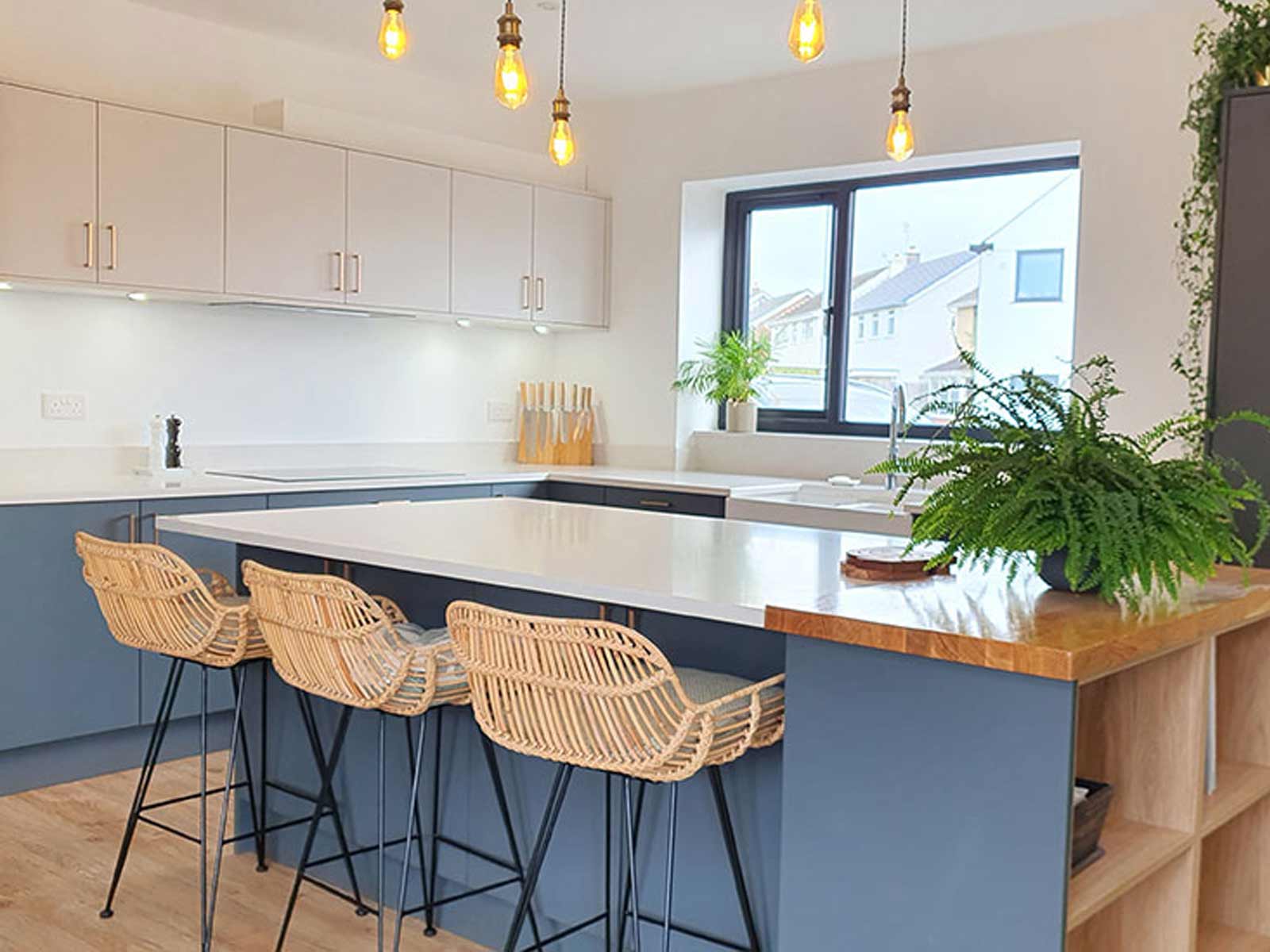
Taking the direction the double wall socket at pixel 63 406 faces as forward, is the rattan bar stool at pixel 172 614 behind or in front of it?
in front

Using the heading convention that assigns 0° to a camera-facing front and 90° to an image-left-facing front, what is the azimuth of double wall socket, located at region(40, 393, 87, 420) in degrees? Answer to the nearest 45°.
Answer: approximately 315°

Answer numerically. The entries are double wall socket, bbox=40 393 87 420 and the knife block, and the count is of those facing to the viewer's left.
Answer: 0

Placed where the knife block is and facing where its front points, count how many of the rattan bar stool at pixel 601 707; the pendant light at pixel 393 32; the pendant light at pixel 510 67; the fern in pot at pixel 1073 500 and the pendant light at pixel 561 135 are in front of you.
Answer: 5

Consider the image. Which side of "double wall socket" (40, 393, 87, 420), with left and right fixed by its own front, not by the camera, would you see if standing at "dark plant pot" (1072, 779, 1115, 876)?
front

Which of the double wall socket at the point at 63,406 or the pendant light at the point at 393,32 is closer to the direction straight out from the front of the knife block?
the pendant light

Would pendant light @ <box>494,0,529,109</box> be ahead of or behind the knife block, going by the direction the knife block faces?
ahead

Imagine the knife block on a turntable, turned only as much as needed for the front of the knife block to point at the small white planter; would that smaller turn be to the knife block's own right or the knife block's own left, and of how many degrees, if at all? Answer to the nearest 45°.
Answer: approximately 90° to the knife block's own left

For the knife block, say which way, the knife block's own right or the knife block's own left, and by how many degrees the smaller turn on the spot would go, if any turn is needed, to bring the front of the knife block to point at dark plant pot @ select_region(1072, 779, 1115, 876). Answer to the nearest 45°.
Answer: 0° — it already faces it
